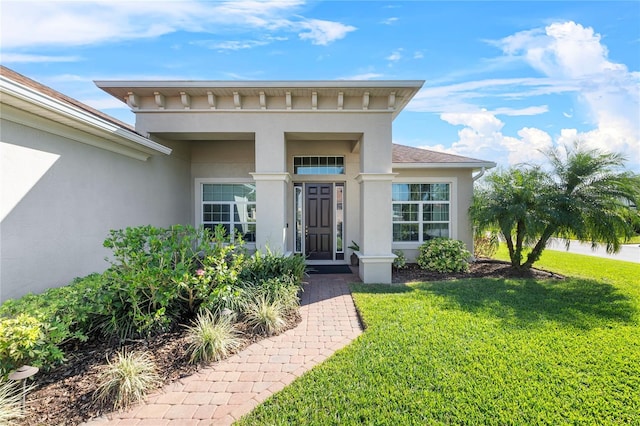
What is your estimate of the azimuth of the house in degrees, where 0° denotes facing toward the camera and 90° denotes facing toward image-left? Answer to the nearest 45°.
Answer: approximately 0°

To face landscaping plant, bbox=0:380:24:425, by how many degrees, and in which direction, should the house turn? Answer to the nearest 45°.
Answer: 0° — it already faces it

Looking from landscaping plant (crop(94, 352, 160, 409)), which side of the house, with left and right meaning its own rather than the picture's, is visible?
front

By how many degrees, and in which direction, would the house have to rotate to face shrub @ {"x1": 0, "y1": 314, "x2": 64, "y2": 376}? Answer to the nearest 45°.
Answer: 0° — it already faces it

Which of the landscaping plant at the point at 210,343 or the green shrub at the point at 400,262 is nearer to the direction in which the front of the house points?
the landscaping plant

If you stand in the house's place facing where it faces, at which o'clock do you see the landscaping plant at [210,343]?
The landscaping plant is roughly at 12 o'clock from the house.

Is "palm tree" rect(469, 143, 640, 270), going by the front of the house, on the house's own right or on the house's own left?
on the house's own left
